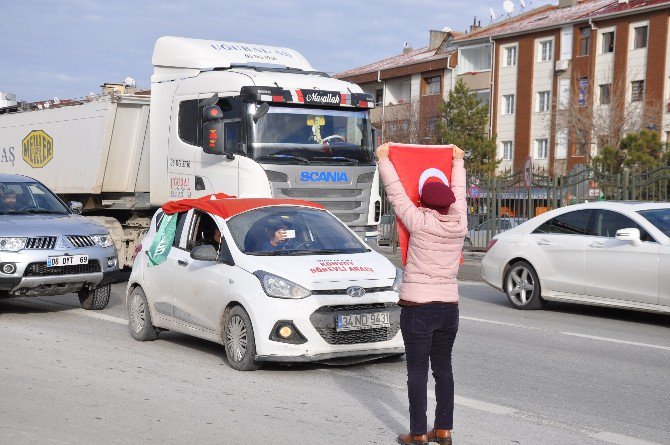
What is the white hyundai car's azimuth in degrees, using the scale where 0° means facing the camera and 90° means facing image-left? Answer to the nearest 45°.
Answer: approximately 315°

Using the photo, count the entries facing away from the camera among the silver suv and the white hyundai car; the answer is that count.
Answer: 0

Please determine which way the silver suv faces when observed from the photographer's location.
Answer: facing the viewer and to the right of the viewer

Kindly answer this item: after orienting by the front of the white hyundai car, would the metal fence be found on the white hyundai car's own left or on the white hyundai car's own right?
on the white hyundai car's own left

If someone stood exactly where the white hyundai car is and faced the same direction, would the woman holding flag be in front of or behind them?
in front

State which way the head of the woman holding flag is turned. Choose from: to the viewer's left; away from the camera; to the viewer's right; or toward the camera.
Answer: away from the camera

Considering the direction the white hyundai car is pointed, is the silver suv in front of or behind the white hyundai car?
behind
